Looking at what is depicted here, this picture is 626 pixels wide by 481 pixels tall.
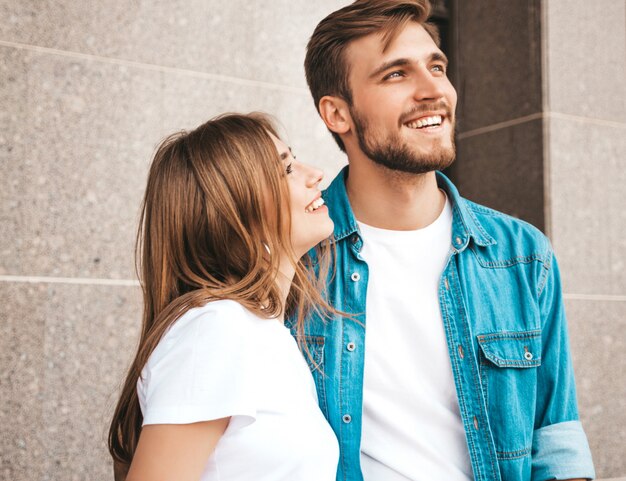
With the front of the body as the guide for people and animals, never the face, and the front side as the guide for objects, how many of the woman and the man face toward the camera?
1

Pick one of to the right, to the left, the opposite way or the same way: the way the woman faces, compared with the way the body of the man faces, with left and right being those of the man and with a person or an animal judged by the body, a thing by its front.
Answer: to the left

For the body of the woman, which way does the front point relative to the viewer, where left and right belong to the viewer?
facing to the right of the viewer

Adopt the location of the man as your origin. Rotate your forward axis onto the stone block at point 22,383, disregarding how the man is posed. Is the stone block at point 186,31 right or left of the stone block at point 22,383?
right

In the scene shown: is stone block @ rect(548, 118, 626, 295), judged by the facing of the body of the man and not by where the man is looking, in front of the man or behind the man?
behind

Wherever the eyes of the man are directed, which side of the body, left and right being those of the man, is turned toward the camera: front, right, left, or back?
front

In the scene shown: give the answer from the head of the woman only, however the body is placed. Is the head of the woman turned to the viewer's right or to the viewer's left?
to the viewer's right

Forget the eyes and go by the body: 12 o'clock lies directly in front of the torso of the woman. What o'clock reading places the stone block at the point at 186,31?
The stone block is roughly at 9 o'clock from the woman.
